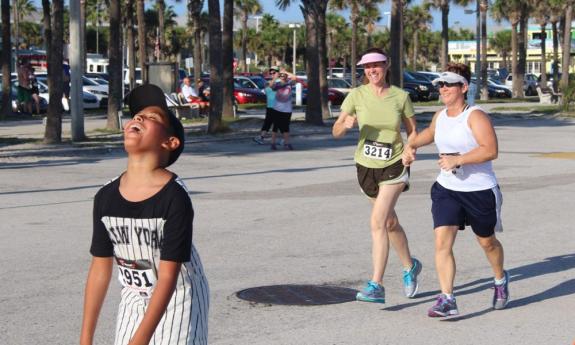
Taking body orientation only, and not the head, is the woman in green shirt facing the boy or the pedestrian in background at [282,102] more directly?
the boy

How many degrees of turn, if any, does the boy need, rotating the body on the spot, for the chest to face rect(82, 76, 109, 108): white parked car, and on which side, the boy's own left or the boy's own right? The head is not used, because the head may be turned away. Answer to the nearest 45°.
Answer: approximately 135° to the boy's own right

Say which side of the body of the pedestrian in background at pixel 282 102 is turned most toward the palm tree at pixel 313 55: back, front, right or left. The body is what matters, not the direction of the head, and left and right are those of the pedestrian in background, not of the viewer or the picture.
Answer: back

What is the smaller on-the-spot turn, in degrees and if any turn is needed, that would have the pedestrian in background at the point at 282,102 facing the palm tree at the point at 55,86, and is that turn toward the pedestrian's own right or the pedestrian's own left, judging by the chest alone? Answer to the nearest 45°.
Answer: approximately 90° to the pedestrian's own right

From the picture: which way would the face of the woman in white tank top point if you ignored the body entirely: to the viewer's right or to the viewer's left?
to the viewer's left

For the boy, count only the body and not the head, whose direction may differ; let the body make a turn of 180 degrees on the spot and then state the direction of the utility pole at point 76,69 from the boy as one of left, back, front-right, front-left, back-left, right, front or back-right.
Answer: front-left

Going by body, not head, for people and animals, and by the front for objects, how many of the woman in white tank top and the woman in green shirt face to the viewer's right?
0
